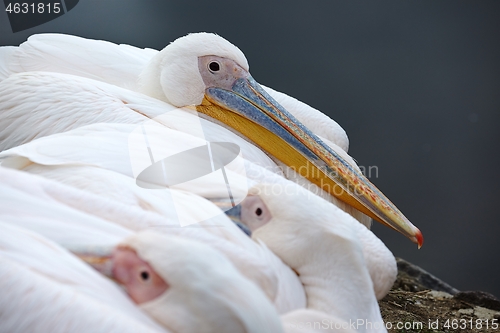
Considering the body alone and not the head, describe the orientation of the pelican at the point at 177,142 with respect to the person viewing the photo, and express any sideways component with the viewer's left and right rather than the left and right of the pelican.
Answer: facing to the right of the viewer
